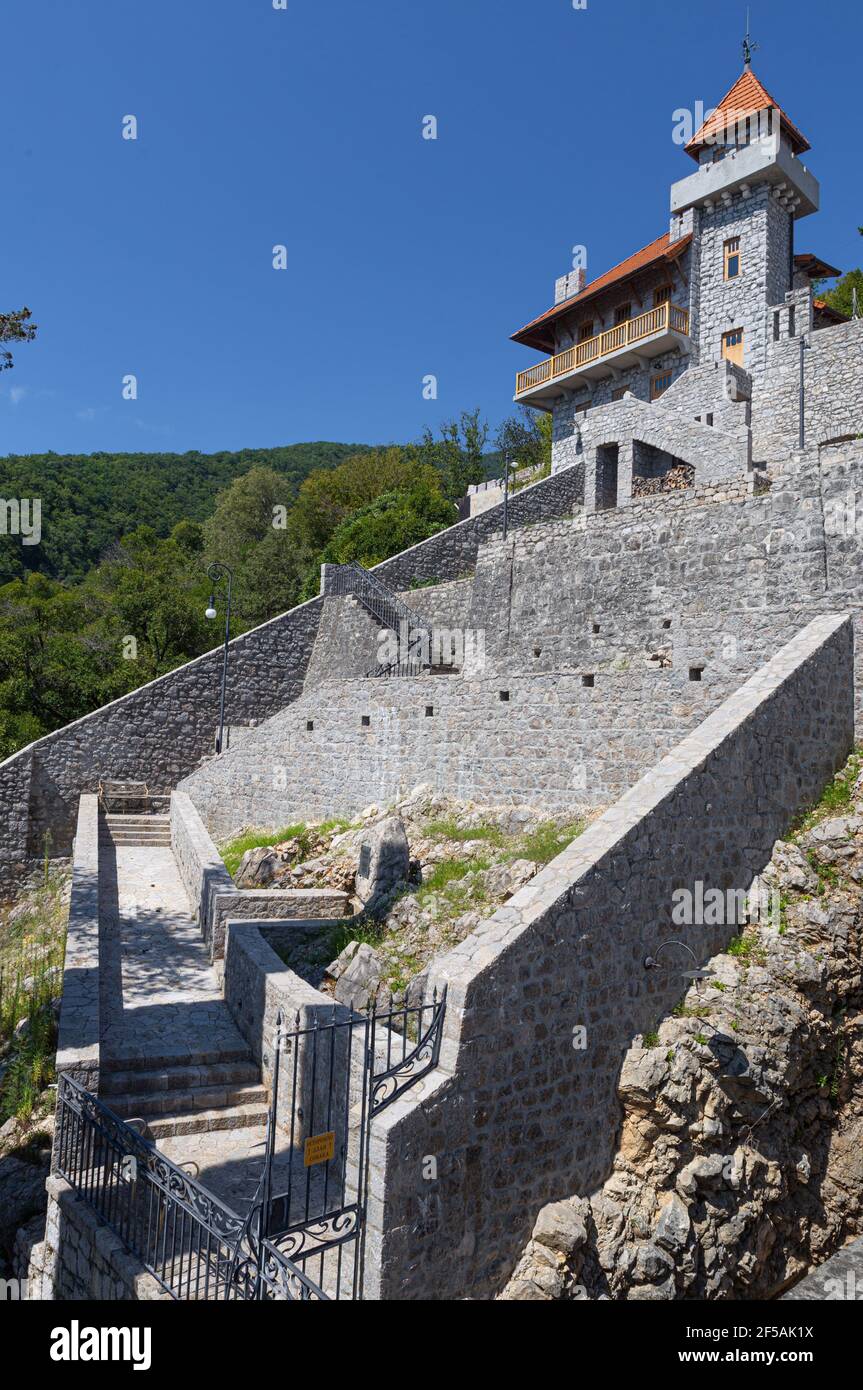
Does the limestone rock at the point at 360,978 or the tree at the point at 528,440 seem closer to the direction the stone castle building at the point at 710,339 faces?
the limestone rock

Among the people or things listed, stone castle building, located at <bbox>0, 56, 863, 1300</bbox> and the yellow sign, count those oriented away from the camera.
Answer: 0

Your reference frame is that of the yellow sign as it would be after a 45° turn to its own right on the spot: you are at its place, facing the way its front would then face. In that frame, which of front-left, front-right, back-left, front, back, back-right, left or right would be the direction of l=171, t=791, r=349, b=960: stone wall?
back-right

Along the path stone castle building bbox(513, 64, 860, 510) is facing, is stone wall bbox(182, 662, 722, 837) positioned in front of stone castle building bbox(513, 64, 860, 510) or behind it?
in front

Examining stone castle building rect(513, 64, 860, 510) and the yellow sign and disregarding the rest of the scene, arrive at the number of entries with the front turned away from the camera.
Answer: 0

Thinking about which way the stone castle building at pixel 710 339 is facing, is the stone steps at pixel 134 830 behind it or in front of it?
in front

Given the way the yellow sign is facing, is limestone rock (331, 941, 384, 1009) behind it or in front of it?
behind
